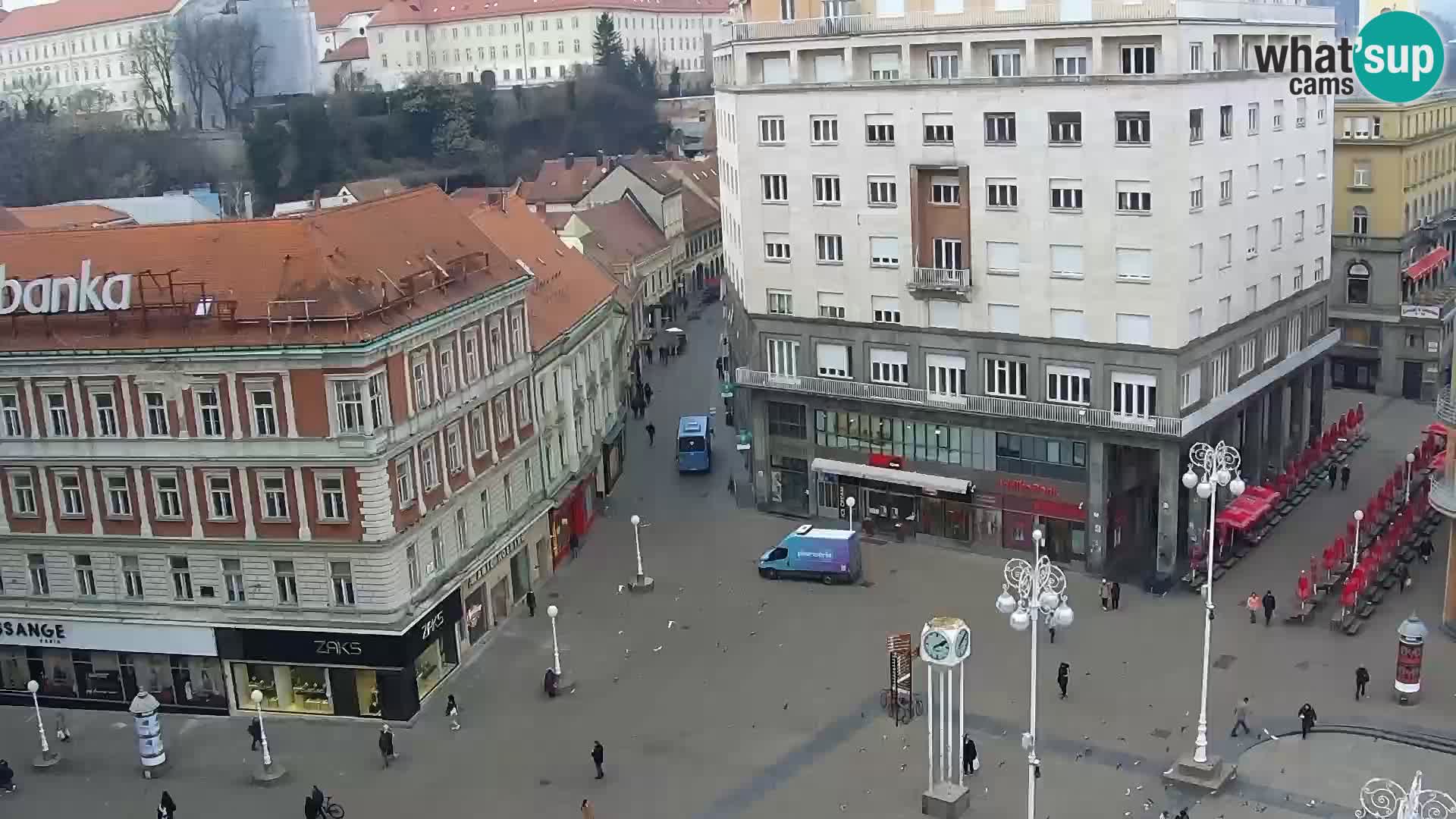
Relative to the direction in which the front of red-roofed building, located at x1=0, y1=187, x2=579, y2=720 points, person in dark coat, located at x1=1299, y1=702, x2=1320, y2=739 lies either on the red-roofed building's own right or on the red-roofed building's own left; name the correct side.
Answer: on the red-roofed building's own left

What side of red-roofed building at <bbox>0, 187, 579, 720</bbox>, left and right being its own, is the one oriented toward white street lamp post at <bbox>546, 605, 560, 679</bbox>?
left

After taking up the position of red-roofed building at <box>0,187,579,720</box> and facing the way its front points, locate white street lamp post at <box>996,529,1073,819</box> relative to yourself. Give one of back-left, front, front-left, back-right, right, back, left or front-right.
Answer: front-left

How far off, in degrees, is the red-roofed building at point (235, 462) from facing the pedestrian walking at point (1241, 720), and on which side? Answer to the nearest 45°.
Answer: approximately 45° to its left

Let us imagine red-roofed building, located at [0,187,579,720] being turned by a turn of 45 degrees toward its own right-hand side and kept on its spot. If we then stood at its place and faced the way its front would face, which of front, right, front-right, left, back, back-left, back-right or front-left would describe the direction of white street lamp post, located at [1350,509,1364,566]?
back-left

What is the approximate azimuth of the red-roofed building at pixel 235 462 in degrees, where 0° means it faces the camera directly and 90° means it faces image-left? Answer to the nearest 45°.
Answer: approximately 0°

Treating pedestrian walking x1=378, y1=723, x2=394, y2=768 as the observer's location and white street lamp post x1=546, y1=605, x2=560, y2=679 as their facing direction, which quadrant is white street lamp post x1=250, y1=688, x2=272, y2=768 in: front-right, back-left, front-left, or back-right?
back-left

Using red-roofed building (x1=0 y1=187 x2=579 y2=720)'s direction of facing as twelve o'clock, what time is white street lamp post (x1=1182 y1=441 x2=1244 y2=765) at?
The white street lamp post is roughly at 10 o'clock from the red-roofed building.
